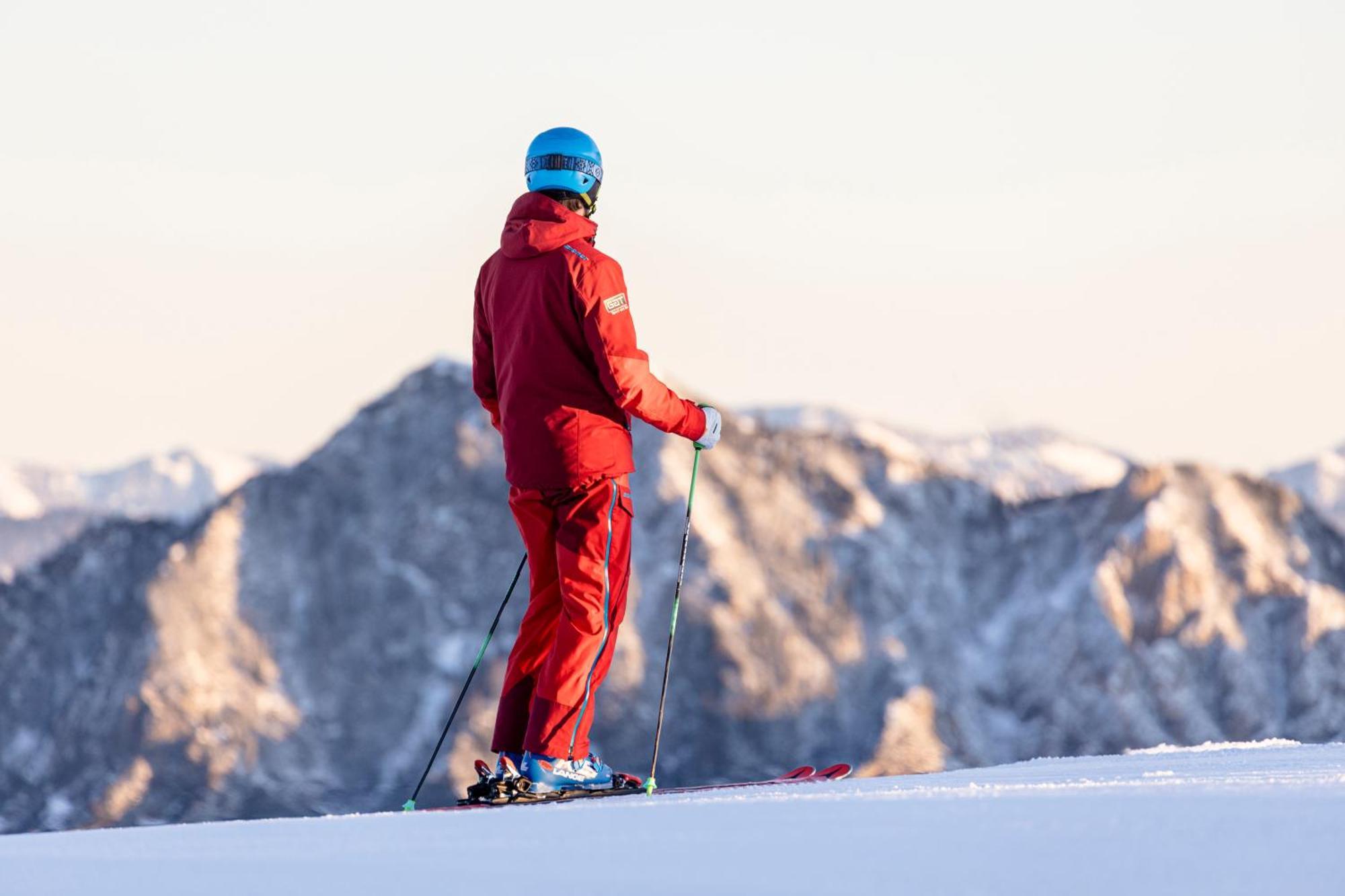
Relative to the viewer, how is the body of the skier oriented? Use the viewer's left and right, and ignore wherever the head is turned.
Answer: facing away from the viewer and to the right of the viewer

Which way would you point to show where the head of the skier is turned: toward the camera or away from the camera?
away from the camera
